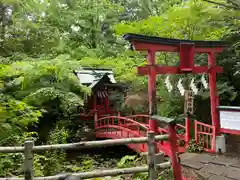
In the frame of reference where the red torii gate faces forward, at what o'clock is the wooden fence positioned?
The wooden fence is roughly at 2 o'clock from the red torii gate.

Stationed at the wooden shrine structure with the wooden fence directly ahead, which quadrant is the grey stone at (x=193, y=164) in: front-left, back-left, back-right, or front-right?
front-left

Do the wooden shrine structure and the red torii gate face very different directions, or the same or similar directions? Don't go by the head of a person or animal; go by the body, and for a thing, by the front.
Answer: same or similar directions

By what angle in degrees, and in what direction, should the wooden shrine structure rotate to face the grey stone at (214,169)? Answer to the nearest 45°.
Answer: approximately 45° to its right

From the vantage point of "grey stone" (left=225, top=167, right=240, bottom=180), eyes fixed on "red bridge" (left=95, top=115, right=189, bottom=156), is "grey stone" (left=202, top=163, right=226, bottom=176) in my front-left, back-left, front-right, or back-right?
front-left

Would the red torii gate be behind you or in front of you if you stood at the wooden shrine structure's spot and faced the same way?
in front

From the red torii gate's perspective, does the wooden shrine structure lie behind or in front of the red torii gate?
behind

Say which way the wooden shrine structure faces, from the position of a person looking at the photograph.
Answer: facing the viewer and to the right of the viewer

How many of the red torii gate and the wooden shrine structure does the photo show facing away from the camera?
0
